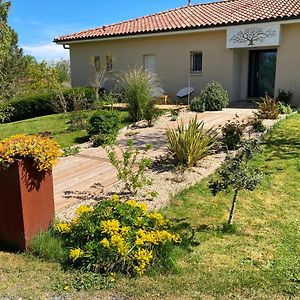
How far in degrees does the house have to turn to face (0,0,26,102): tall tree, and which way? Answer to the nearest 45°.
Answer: approximately 45° to its right

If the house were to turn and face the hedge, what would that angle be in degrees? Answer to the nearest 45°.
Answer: approximately 45° to its right

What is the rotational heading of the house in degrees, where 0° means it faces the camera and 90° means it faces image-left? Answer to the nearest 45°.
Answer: approximately 45°

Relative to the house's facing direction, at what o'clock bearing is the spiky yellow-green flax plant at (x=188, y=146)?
The spiky yellow-green flax plant is roughly at 11 o'clock from the house.

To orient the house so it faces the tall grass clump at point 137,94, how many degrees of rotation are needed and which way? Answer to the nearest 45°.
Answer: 0° — it already faces it

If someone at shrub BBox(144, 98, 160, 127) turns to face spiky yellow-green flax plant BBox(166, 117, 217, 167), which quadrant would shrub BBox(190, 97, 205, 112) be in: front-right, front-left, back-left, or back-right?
back-left

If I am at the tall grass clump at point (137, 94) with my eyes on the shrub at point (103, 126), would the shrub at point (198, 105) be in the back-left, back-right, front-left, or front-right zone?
back-left

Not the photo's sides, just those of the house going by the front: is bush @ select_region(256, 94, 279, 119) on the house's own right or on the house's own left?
on the house's own left

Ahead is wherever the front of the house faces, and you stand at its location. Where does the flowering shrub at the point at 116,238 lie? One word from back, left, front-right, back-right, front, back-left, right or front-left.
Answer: front-left
